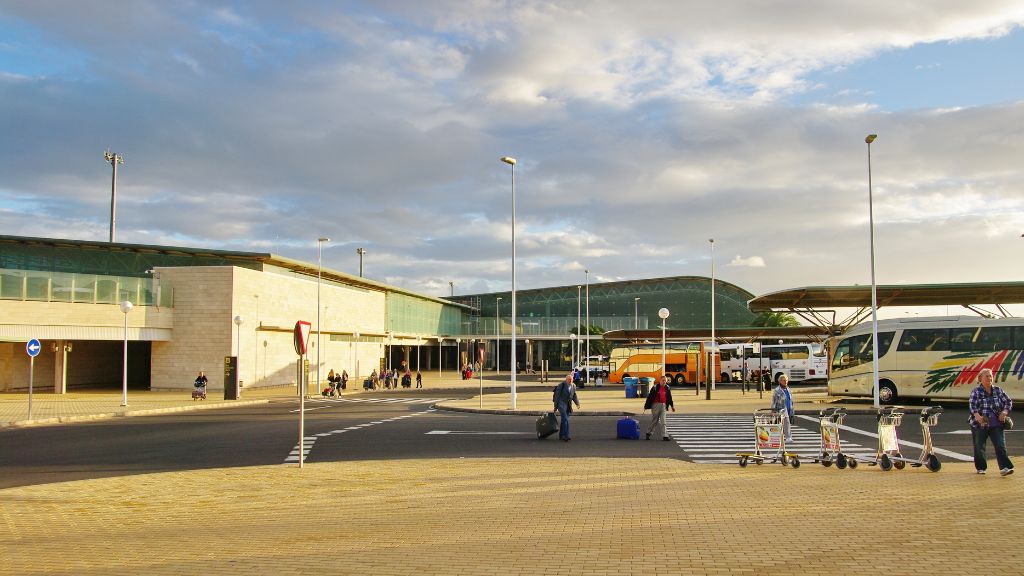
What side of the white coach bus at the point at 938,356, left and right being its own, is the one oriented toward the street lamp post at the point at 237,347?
front

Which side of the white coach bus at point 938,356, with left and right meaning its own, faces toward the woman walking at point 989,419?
left

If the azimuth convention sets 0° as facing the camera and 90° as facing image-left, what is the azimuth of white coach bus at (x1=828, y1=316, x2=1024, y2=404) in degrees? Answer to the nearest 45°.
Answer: approximately 90°

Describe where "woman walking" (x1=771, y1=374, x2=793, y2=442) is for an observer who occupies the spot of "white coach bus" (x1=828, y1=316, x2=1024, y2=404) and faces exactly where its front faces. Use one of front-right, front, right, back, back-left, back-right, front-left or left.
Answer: left

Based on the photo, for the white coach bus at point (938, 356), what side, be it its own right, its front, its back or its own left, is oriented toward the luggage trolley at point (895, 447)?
left

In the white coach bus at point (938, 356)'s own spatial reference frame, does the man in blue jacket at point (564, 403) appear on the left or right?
on its left

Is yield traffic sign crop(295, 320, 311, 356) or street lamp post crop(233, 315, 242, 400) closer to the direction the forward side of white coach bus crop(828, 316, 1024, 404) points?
the street lamp post

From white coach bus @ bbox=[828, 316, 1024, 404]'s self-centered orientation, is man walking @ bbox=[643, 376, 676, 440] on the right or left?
on its left
